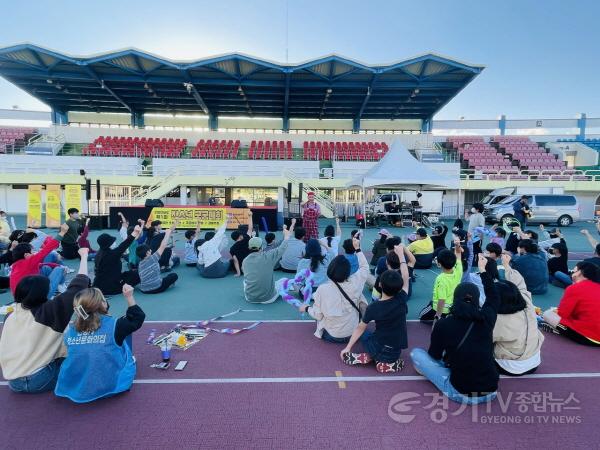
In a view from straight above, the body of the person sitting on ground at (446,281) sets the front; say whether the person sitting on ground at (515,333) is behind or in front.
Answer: behind

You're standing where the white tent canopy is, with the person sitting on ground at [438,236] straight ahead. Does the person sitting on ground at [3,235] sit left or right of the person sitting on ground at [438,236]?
right

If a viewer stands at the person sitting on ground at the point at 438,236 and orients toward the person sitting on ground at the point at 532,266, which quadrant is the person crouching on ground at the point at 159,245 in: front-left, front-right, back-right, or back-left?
back-right

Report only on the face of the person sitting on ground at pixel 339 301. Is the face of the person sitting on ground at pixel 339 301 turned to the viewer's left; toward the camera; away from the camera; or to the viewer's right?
away from the camera

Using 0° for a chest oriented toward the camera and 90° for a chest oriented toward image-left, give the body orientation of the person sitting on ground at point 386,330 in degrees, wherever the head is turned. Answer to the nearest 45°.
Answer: approximately 180°

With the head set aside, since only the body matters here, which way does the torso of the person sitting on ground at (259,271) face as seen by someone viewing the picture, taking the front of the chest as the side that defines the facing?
away from the camera

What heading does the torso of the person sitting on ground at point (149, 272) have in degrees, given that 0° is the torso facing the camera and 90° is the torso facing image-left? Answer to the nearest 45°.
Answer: approximately 225°

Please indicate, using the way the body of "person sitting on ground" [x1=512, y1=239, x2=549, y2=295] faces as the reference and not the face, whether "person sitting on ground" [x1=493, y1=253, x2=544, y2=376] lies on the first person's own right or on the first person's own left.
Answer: on the first person's own left

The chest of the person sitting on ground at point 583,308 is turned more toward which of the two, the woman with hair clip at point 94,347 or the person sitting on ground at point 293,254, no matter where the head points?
the person sitting on ground

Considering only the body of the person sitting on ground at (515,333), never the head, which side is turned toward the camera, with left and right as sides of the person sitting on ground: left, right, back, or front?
back

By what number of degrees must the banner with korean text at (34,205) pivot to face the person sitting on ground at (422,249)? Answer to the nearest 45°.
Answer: approximately 45° to its left

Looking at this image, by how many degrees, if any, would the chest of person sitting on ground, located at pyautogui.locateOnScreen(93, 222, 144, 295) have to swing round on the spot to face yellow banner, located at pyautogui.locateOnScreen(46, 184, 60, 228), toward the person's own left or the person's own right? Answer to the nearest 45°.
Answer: approximately 45° to the person's own left

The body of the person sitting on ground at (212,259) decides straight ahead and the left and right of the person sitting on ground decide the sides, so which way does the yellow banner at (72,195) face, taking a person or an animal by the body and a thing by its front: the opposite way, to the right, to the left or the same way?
the opposite way

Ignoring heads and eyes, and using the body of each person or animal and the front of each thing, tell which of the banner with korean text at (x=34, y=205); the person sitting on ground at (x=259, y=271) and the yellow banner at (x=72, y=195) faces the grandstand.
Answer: the person sitting on ground

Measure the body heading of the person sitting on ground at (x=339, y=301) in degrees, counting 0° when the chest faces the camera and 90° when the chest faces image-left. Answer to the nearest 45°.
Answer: approximately 180°
